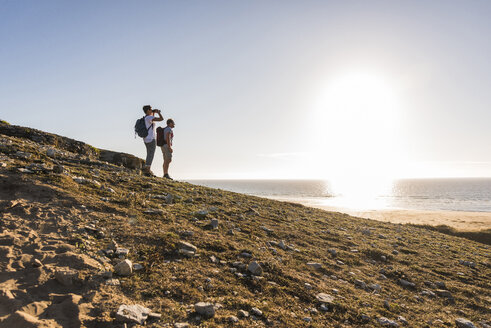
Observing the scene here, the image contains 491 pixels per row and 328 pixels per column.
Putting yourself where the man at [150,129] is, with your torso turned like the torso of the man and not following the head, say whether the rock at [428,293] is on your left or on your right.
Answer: on your right

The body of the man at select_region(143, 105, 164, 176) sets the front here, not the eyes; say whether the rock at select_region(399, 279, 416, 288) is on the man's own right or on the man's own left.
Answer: on the man's own right

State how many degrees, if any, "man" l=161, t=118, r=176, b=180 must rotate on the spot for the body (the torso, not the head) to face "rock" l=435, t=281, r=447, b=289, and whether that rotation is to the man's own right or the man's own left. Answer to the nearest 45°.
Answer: approximately 45° to the man's own right

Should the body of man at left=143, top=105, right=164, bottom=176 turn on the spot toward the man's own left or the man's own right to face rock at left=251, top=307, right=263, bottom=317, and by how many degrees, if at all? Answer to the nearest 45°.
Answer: approximately 90° to the man's own right

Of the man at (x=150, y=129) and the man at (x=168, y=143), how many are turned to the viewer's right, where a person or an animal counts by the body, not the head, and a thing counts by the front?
2

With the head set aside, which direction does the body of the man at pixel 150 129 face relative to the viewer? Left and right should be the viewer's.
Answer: facing to the right of the viewer

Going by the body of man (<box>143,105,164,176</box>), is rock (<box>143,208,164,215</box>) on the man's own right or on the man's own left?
on the man's own right

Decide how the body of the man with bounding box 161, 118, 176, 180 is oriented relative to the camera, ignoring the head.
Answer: to the viewer's right
